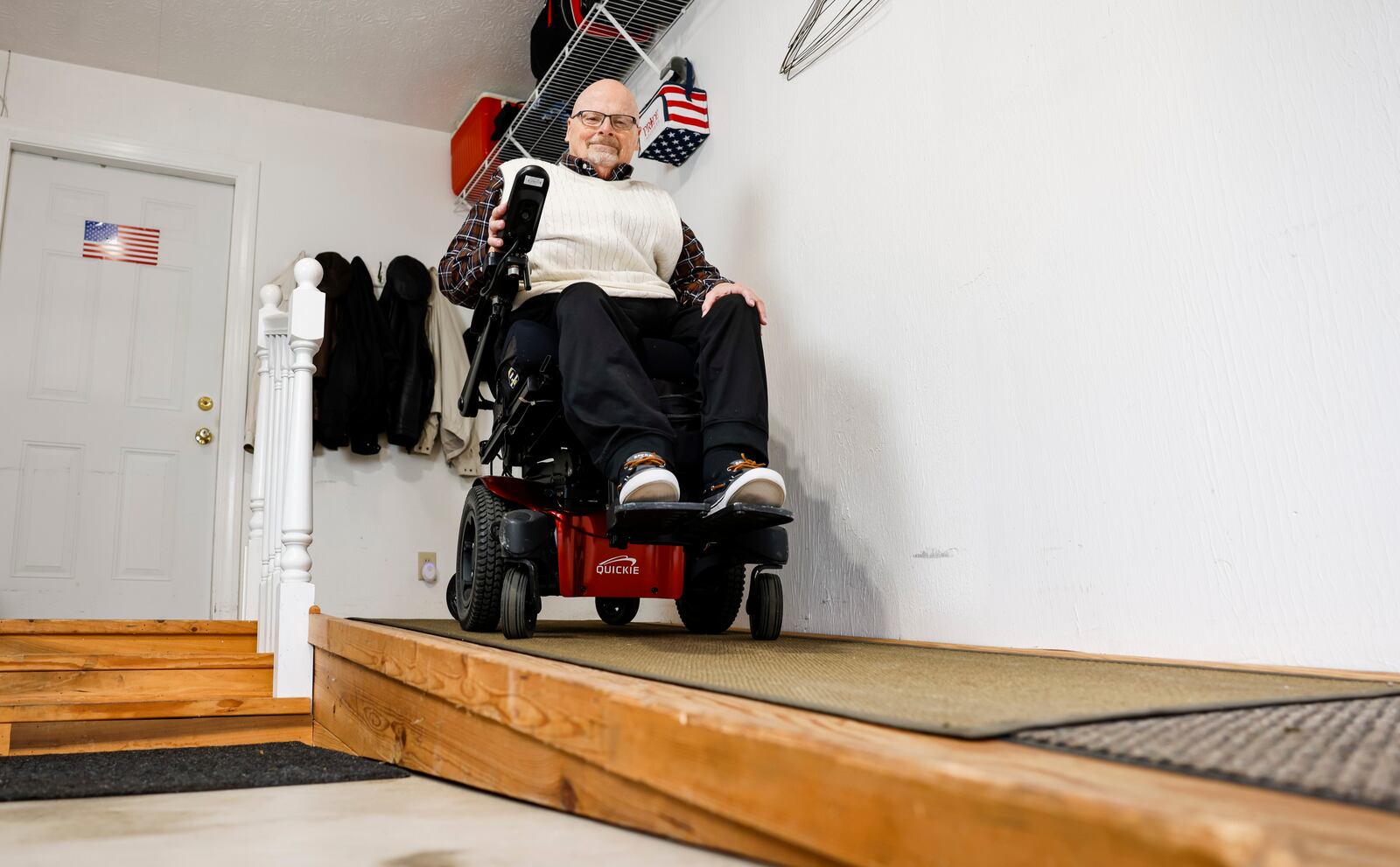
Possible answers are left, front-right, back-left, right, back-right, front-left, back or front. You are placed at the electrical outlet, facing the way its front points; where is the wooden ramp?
front

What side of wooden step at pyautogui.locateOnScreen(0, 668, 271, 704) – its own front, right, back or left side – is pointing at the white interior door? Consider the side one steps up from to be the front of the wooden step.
back

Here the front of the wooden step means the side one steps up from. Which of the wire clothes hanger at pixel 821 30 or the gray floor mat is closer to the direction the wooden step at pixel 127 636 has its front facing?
the gray floor mat

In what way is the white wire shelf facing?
to the viewer's left

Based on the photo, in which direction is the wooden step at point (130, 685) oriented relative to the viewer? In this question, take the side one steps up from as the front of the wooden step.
toward the camera

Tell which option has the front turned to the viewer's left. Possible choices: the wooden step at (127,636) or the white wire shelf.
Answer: the white wire shelf

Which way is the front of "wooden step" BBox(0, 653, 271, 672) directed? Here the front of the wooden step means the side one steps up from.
toward the camera

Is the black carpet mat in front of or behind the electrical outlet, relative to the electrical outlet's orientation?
in front

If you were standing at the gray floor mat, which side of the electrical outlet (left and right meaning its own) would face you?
front

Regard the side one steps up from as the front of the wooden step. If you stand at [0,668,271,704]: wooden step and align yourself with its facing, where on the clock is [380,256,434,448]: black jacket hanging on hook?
The black jacket hanging on hook is roughly at 7 o'clock from the wooden step.

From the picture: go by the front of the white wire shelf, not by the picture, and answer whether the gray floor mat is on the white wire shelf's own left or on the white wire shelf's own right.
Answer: on the white wire shelf's own left

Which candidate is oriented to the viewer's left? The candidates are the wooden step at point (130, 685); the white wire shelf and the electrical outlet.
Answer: the white wire shelf

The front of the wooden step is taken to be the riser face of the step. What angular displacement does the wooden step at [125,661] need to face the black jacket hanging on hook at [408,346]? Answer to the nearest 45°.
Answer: approximately 135° to its left
